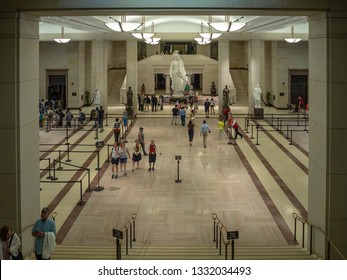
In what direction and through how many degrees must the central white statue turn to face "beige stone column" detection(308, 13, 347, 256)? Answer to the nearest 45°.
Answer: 0° — it already faces it

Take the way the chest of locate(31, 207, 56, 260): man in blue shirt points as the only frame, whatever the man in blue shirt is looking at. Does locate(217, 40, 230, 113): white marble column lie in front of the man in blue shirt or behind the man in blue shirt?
behind

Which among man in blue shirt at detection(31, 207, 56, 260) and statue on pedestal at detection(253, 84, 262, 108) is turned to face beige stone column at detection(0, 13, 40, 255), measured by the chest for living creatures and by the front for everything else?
the statue on pedestal

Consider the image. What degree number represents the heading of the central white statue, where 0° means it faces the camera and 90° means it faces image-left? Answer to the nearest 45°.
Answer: approximately 0°

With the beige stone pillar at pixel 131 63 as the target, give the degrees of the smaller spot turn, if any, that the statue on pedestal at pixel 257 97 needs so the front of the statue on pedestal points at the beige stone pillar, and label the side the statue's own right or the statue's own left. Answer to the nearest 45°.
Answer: approximately 90° to the statue's own right

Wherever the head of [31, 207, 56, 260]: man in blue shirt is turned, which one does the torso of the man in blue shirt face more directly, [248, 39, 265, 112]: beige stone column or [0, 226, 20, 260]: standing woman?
the standing woman

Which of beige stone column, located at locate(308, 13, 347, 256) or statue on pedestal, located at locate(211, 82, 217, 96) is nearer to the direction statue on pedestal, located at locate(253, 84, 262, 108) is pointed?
the beige stone column

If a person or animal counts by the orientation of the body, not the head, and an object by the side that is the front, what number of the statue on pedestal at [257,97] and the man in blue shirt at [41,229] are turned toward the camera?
2
